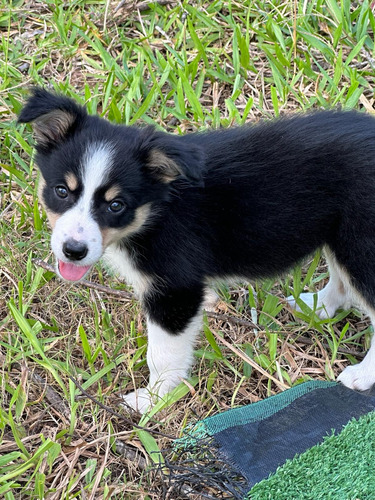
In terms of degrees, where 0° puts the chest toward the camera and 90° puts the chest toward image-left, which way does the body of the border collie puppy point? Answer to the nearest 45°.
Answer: approximately 90°

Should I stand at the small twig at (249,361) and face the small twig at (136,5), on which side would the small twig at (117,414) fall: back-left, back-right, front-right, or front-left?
back-left

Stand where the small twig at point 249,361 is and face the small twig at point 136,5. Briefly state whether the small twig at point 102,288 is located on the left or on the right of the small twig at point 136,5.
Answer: left
